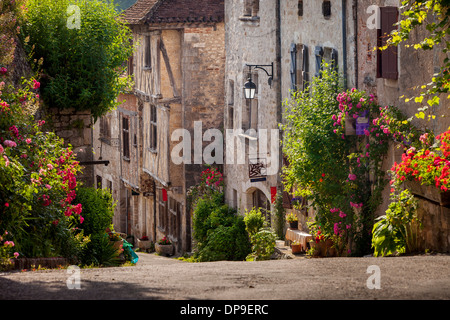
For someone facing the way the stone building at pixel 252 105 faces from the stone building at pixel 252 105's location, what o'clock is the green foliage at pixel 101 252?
The green foliage is roughly at 1 o'clock from the stone building.

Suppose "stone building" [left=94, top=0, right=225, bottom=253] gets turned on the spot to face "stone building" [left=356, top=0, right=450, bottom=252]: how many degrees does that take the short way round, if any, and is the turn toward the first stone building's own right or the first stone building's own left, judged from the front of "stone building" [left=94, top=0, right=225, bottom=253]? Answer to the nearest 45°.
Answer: approximately 45° to the first stone building's own left
